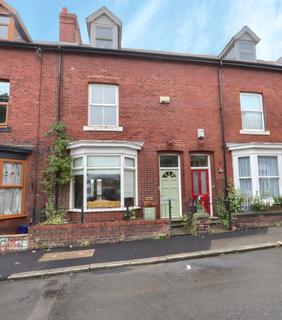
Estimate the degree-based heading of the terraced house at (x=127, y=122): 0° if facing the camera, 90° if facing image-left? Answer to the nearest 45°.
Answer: approximately 0°

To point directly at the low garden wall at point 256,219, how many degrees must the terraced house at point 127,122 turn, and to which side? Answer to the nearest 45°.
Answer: approximately 90° to its left
